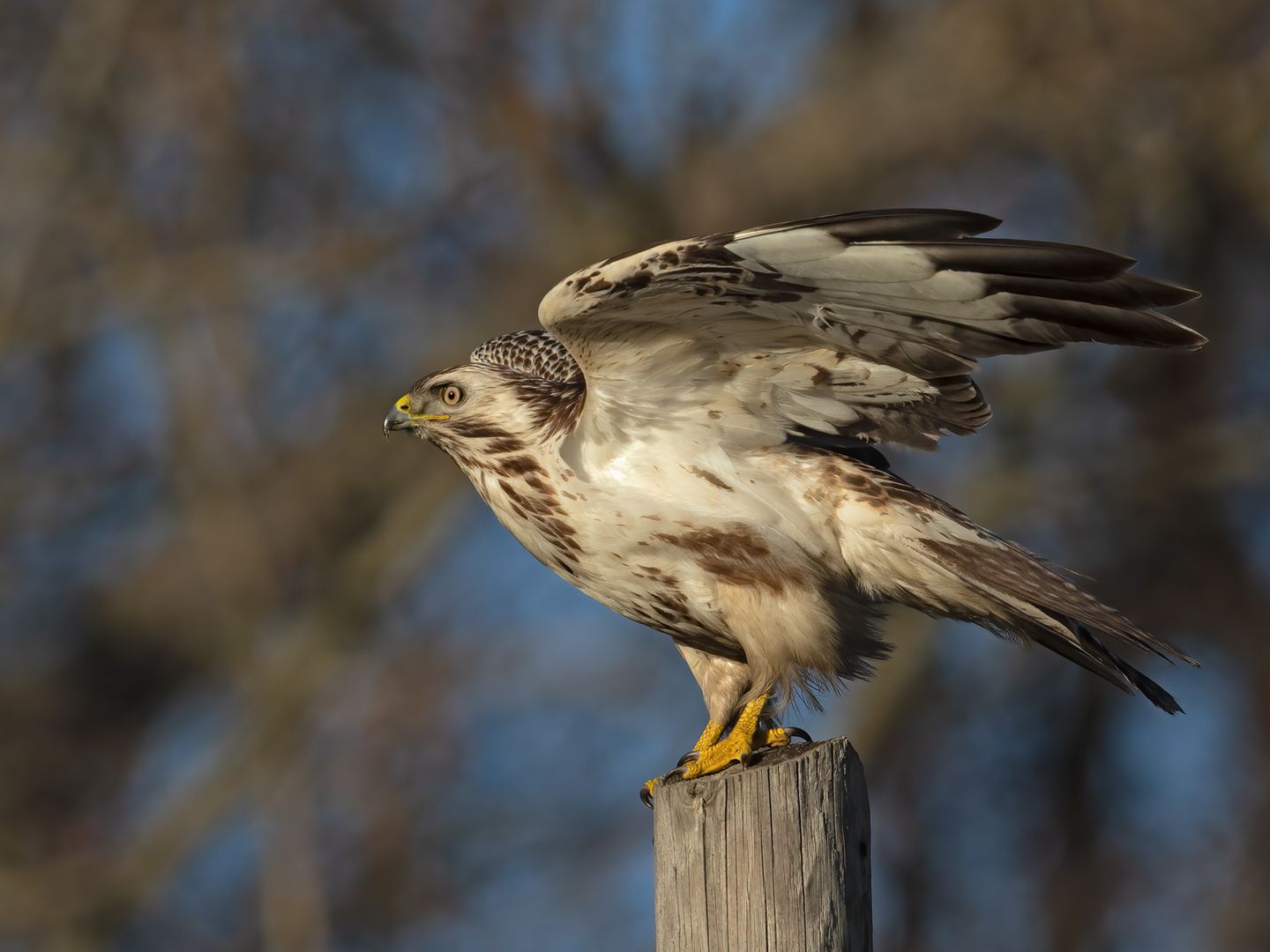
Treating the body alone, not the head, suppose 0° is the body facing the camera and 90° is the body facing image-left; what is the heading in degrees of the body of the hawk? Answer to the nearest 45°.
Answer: approximately 90°
